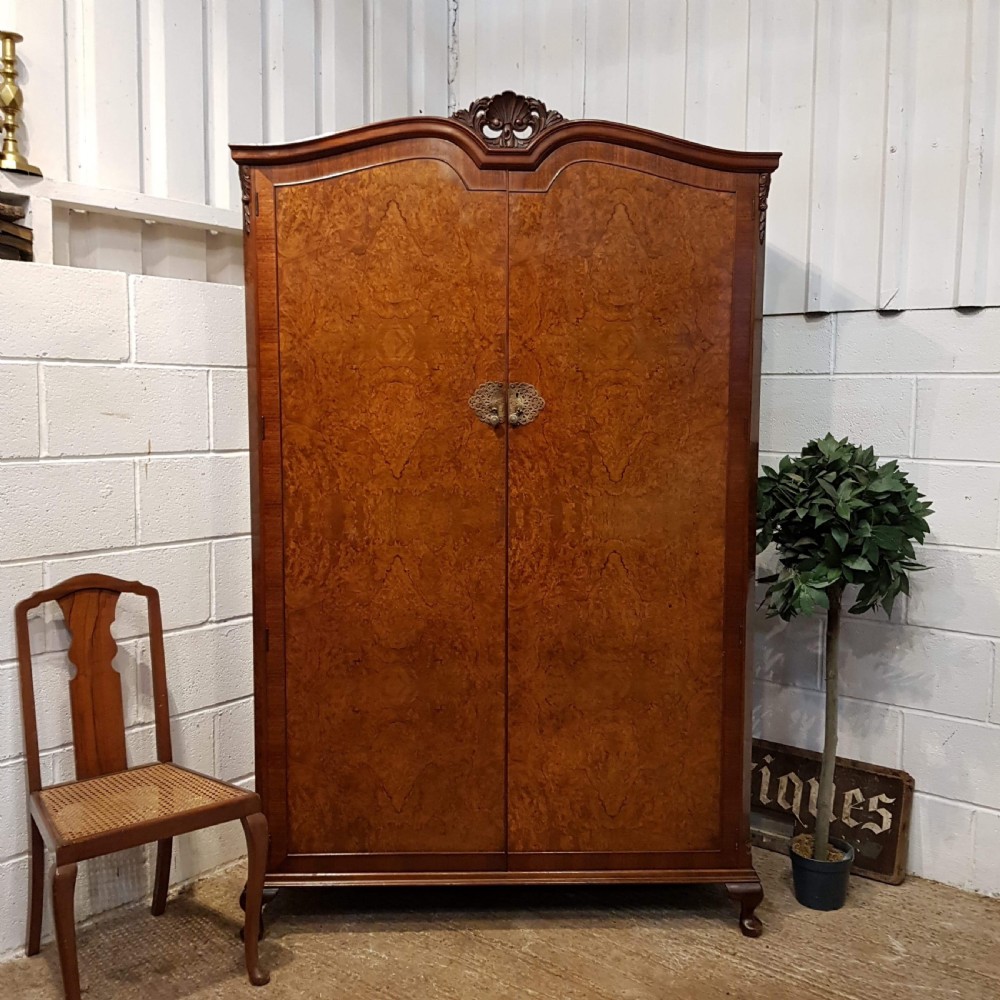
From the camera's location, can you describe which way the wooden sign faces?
facing the viewer and to the left of the viewer

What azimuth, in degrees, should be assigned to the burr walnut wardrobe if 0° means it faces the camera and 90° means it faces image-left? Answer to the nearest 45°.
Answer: approximately 0°

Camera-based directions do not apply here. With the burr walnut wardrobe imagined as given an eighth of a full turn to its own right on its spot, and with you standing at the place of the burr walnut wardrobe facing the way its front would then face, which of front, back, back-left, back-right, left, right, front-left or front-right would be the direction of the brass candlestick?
front-right

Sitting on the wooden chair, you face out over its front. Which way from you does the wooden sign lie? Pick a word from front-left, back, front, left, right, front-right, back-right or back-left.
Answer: front-left

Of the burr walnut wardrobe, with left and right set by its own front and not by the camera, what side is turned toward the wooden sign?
left

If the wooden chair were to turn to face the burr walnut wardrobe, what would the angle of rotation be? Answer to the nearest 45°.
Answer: approximately 45° to its left

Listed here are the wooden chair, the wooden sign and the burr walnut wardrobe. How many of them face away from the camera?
0

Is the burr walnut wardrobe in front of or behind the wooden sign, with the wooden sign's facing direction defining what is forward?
in front

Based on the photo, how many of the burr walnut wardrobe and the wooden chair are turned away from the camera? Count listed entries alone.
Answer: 0

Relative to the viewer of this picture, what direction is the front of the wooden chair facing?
facing the viewer and to the right of the viewer

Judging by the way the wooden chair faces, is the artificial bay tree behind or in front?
in front

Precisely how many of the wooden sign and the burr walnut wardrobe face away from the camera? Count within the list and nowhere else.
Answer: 0

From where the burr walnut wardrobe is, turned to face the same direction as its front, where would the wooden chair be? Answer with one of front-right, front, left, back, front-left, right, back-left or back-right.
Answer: right
